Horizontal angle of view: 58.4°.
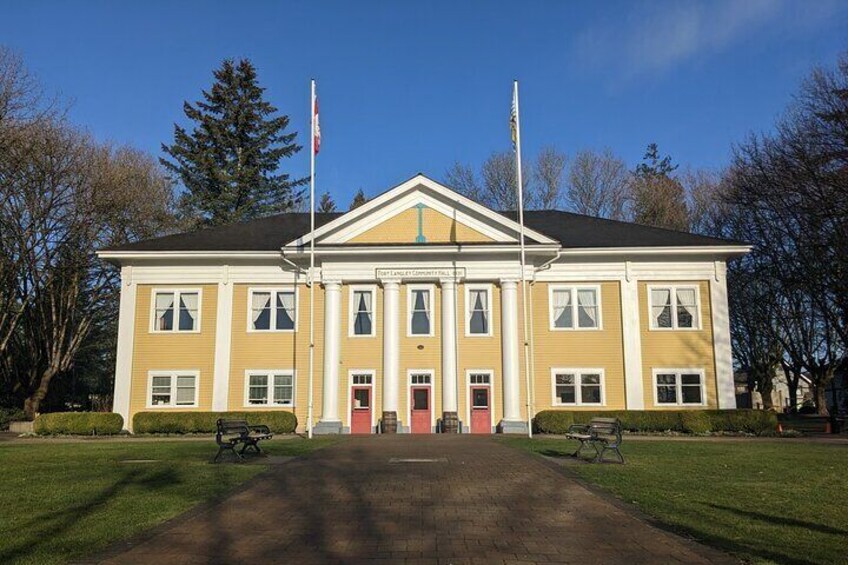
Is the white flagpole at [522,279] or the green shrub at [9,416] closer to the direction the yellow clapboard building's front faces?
the white flagpole

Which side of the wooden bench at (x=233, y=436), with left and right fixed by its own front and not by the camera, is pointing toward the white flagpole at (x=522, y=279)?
left

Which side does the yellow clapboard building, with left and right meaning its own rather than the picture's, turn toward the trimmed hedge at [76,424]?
right

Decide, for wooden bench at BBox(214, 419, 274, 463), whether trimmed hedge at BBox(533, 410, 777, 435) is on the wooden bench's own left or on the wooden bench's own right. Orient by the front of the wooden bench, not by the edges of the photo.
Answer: on the wooden bench's own left

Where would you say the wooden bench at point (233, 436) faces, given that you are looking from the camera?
facing the viewer and to the right of the viewer

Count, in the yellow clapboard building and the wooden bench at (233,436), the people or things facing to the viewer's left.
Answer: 0

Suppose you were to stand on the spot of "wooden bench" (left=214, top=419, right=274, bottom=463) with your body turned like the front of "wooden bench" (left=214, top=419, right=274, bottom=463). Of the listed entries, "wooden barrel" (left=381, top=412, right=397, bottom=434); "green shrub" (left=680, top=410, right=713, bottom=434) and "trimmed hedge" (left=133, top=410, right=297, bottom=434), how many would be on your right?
0

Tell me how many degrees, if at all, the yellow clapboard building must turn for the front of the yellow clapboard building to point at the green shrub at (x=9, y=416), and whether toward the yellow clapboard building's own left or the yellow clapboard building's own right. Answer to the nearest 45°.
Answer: approximately 90° to the yellow clapboard building's own right

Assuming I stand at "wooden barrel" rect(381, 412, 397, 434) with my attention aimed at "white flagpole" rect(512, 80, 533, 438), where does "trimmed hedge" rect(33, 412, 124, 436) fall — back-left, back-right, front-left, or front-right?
back-right

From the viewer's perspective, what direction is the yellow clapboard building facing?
toward the camera

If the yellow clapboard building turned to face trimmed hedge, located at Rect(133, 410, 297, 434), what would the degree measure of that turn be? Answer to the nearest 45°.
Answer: approximately 90° to its right
